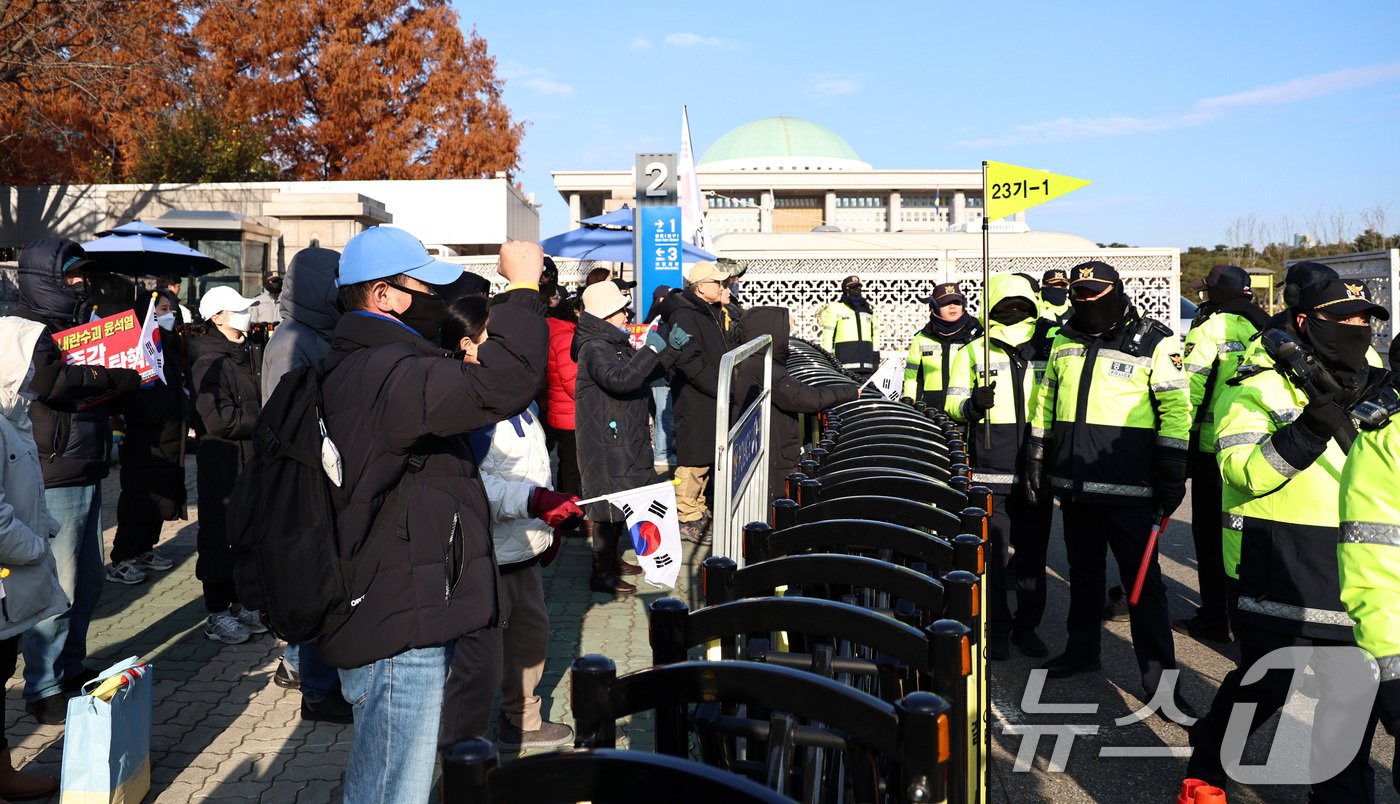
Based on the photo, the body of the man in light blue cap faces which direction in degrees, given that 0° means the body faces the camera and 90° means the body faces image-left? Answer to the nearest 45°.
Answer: approximately 270°

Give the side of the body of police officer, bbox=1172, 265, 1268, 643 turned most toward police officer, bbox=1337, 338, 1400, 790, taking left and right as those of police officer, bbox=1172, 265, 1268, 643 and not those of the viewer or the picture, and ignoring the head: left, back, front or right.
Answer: left

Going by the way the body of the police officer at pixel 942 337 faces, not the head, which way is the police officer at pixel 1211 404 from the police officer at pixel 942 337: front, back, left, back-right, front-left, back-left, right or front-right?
left

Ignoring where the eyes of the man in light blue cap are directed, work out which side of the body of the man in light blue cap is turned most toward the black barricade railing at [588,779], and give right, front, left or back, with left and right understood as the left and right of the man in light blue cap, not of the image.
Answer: right

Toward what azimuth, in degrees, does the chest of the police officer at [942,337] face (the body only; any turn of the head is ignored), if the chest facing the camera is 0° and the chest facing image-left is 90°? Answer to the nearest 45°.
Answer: approximately 0°

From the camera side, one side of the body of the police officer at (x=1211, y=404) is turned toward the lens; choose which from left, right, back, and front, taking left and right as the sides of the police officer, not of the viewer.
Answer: left

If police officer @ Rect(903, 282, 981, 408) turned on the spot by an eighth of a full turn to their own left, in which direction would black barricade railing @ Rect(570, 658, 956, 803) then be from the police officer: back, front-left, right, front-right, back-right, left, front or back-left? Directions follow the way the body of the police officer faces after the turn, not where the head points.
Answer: front-right

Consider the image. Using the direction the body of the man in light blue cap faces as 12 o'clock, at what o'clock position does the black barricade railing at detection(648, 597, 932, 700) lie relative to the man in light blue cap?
The black barricade railing is roughly at 2 o'clock from the man in light blue cap.

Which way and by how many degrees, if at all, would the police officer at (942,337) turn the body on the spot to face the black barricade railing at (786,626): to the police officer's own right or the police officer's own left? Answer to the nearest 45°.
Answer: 0° — they already face it

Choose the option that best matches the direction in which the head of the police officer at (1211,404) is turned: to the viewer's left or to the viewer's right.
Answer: to the viewer's left
